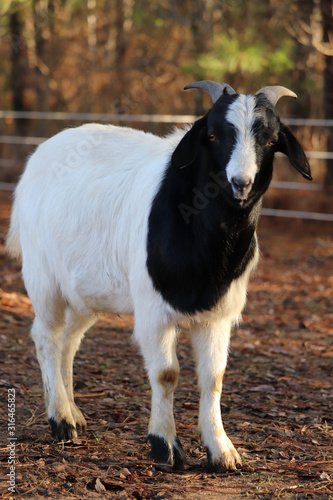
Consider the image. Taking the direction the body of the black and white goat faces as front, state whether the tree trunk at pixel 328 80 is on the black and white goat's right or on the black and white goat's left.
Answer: on the black and white goat's left

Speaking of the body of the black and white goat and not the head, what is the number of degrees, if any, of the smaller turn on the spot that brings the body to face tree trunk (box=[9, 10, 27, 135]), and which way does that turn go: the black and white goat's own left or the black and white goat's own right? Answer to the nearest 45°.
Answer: approximately 135° to the black and white goat's own left

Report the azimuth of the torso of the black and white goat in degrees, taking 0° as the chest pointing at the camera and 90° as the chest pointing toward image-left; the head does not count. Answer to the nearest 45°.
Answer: approximately 315°

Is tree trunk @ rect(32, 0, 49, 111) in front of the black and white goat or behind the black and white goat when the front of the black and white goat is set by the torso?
behind
